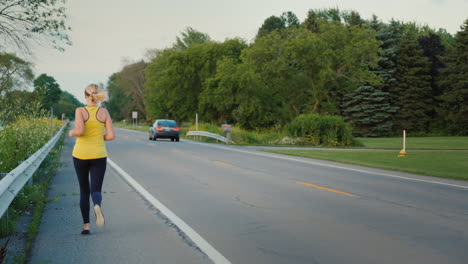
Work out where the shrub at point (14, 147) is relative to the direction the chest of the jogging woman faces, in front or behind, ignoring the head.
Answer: in front

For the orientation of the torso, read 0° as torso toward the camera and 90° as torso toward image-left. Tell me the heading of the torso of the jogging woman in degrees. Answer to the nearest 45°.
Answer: approximately 180°

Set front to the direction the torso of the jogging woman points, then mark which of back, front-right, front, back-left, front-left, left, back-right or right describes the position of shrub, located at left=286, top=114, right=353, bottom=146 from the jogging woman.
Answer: front-right

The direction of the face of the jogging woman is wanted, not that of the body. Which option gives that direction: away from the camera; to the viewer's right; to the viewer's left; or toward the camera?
away from the camera
